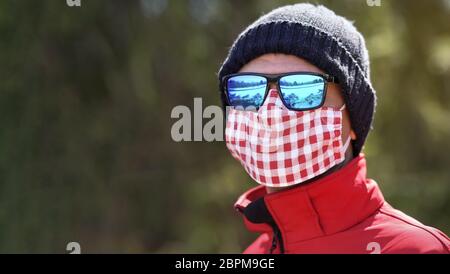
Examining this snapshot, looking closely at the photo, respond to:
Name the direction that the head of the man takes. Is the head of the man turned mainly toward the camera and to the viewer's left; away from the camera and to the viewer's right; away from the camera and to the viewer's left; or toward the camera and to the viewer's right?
toward the camera and to the viewer's left

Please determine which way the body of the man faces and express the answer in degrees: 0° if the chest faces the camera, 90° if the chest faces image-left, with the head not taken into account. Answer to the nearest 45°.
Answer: approximately 45°
